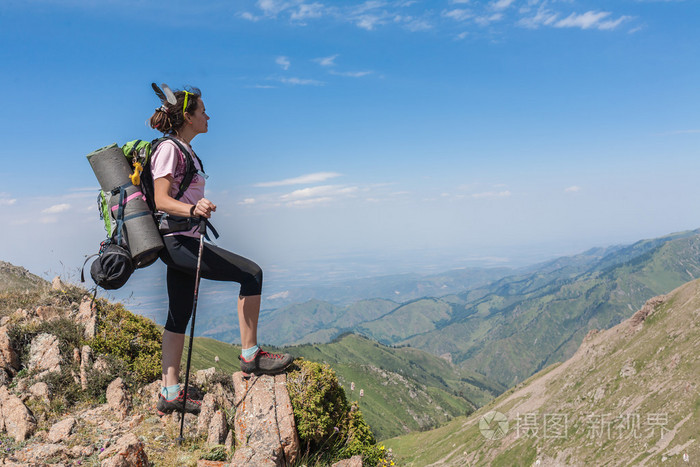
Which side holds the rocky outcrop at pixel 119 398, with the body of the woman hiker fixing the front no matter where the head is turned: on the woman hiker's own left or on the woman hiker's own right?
on the woman hiker's own left

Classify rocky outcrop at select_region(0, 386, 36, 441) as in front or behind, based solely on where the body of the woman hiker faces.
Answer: behind

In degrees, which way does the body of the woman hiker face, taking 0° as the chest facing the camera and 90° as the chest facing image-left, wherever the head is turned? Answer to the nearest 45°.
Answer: approximately 270°

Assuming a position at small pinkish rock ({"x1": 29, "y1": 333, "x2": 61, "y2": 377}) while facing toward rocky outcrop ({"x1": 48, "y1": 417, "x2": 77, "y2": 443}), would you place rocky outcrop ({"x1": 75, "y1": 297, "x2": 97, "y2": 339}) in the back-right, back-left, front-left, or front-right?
back-left
